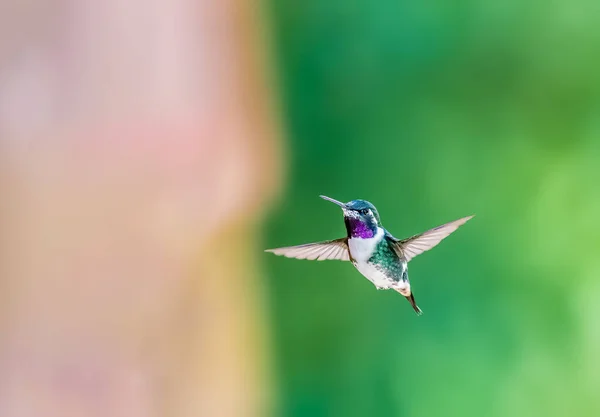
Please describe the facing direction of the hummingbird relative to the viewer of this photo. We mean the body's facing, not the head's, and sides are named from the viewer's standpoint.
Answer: facing the viewer and to the left of the viewer
